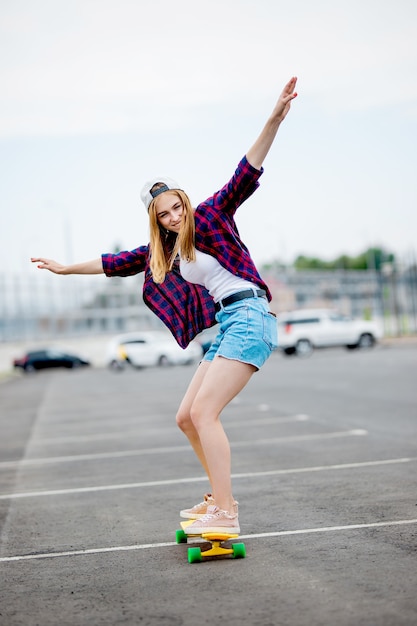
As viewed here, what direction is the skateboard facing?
toward the camera

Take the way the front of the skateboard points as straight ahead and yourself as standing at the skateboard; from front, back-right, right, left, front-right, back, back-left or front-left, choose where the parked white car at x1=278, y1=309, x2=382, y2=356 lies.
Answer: back

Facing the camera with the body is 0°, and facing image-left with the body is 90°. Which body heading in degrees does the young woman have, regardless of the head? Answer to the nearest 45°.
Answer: approximately 45°

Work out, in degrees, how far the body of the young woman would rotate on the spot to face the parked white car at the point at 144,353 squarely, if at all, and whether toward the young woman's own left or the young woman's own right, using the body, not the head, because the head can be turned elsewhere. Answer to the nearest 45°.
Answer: approximately 135° to the young woman's own right

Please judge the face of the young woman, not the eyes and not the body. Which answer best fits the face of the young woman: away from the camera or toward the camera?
toward the camera
